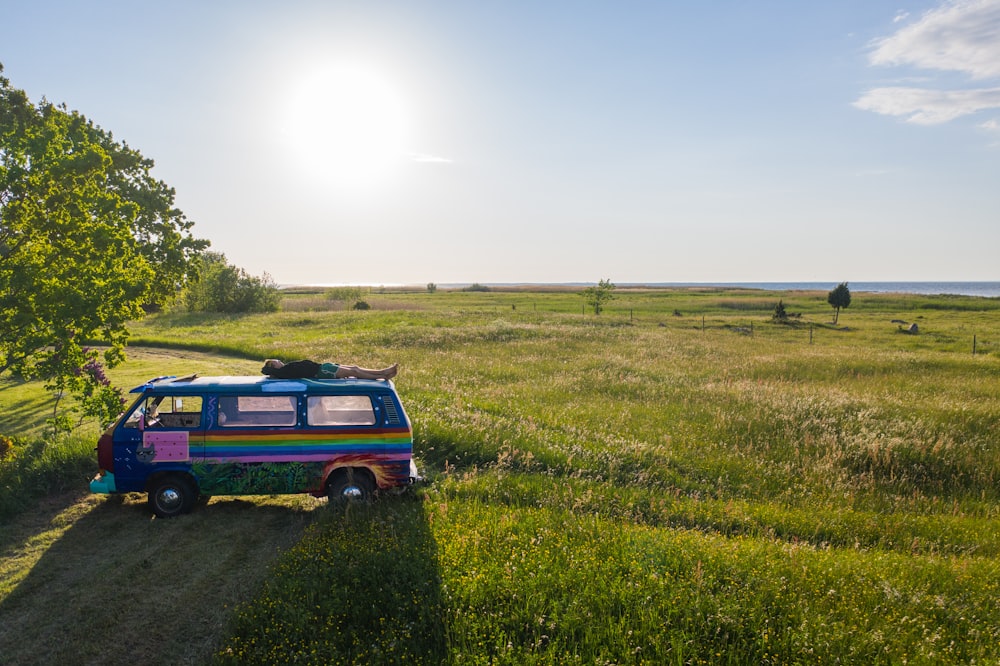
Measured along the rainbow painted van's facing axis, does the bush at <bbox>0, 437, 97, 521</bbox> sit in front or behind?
in front

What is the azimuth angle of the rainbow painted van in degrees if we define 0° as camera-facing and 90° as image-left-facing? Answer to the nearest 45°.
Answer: approximately 90°
